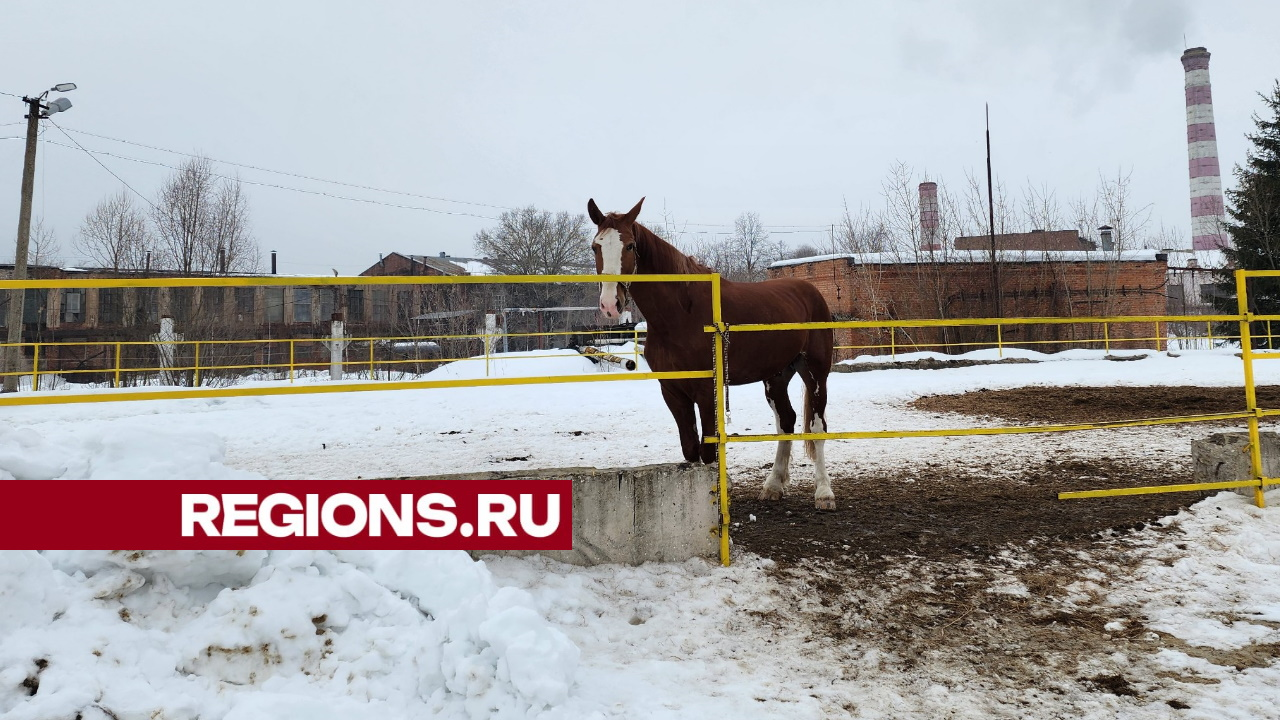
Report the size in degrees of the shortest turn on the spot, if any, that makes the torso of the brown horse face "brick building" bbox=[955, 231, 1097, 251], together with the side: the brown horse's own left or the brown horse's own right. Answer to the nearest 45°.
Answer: approximately 180°

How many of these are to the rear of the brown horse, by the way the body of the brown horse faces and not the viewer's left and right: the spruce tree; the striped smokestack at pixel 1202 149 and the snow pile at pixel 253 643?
2

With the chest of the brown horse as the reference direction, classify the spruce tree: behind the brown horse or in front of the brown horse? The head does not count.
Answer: behind

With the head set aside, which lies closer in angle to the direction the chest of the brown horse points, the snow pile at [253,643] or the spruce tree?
the snow pile

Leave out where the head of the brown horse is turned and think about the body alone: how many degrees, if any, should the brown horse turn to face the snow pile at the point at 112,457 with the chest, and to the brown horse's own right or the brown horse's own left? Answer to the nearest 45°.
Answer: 0° — it already faces it

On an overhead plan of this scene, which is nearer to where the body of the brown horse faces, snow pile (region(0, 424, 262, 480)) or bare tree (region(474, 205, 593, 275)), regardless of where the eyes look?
the snow pile

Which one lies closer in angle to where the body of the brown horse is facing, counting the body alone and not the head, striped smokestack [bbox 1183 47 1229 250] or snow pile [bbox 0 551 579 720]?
the snow pile
